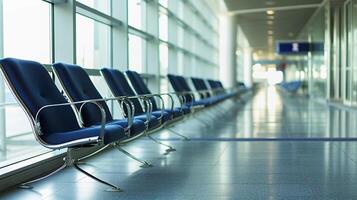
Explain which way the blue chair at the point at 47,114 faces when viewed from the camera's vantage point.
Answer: facing the viewer and to the right of the viewer

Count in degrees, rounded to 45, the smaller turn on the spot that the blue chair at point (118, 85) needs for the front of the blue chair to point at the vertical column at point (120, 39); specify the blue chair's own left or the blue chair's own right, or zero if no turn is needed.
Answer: approximately 135° to the blue chair's own left

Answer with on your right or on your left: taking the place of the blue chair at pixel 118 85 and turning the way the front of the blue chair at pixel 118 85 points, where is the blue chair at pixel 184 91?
on your left

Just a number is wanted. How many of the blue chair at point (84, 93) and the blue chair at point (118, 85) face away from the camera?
0

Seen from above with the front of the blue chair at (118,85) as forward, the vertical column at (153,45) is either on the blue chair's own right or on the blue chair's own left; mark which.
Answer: on the blue chair's own left

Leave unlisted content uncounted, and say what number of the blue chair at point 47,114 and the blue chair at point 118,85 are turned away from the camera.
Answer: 0

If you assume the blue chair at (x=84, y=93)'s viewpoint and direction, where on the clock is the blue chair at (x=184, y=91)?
the blue chair at (x=184, y=91) is roughly at 8 o'clock from the blue chair at (x=84, y=93).

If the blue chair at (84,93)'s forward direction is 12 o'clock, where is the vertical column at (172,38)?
The vertical column is roughly at 8 o'clock from the blue chair.

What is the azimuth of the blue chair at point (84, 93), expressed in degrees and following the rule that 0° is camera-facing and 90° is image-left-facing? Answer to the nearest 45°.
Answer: approximately 315°
